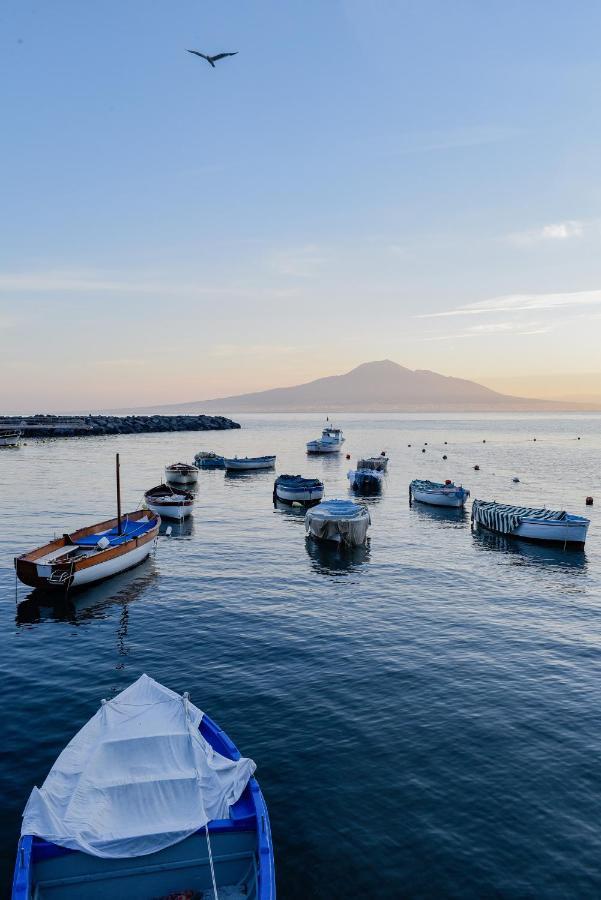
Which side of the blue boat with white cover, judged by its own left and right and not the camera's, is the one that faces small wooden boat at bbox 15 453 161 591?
front

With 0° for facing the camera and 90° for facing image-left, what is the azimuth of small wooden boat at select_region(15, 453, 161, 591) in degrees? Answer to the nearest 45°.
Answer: approximately 225°

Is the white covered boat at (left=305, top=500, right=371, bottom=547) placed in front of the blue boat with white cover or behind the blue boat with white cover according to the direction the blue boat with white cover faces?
in front

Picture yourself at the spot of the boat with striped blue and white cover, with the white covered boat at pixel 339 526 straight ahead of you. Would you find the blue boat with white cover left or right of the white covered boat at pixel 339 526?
left

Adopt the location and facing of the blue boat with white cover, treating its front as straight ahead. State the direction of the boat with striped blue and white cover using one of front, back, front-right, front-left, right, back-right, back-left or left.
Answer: front-right

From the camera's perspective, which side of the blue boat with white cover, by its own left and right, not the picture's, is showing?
back

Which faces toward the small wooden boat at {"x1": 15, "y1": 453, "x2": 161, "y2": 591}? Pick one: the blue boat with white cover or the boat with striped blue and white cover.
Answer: the blue boat with white cover
